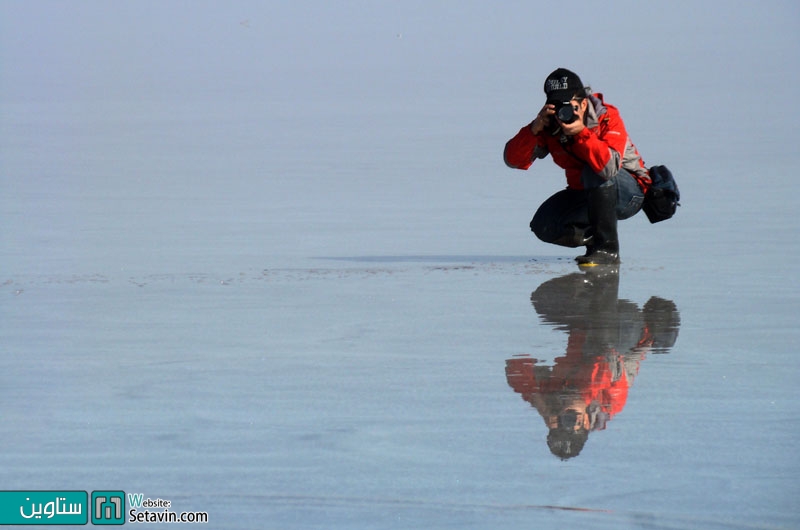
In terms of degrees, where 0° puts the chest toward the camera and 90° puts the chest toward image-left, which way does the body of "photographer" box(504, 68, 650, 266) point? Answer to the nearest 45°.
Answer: approximately 45°
